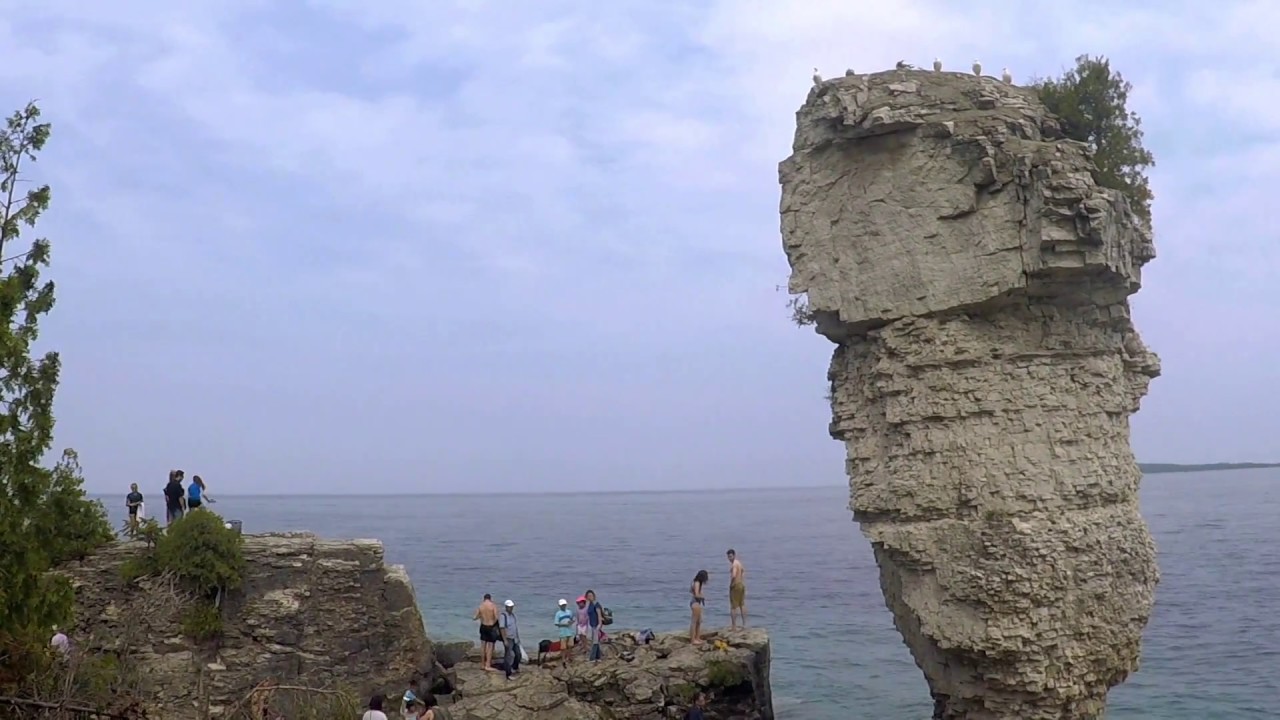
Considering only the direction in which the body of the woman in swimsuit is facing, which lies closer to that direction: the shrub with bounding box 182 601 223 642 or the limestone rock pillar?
the limestone rock pillar
